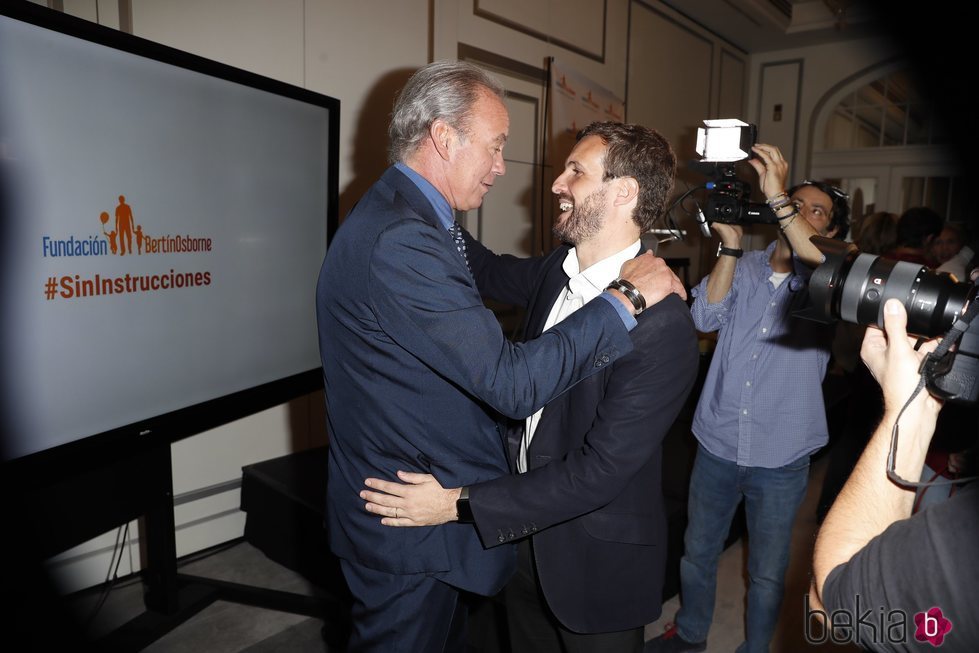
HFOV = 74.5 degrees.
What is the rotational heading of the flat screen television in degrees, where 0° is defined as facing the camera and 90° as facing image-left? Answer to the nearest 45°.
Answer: approximately 315°

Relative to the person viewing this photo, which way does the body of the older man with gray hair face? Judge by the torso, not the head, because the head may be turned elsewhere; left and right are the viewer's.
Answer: facing to the right of the viewer

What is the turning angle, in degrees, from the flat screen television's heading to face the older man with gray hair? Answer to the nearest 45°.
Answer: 0° — it already faces them

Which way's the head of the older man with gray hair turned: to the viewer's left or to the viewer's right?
to the viewer's right

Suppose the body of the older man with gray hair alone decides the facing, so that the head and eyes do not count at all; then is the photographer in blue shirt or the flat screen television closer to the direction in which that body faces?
the photographer in blue shirt

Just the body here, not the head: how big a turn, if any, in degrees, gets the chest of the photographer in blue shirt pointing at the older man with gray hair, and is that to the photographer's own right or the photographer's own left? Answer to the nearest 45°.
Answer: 0° — they already face them

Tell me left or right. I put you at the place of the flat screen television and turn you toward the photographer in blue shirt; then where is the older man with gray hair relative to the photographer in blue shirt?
right

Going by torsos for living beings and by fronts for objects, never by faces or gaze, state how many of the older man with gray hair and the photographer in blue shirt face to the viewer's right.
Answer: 1

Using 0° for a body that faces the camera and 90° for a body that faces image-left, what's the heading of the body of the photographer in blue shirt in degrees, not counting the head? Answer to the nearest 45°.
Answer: approximately 45°

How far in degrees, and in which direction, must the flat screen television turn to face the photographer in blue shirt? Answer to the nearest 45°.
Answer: approximately 45° to its left
